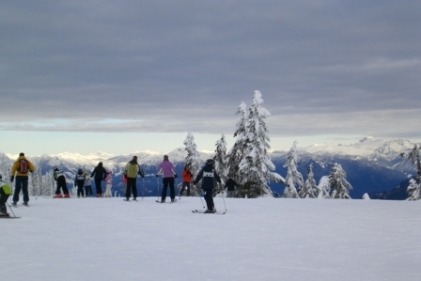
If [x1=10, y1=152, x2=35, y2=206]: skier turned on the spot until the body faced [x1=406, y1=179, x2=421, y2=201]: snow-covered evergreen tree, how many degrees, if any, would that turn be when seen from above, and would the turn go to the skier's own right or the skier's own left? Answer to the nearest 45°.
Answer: approximately 90° to the skier's own right

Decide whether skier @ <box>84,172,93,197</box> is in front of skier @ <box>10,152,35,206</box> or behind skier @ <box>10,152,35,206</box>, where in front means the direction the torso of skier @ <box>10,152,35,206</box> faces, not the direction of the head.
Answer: in front

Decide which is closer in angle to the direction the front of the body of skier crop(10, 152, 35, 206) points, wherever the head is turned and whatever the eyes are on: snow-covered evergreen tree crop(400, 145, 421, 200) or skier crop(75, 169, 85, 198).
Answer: the skier

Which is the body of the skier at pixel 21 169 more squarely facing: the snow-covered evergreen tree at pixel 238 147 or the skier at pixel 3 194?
the snow-covered evergreen tree

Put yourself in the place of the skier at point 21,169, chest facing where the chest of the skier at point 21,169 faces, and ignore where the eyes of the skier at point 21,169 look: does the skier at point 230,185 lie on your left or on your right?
on your right

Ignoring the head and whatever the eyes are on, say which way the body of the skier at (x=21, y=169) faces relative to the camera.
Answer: away from the camera

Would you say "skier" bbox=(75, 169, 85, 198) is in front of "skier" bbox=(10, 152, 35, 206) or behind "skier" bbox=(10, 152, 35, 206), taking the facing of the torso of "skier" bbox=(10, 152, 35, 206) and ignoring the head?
in front

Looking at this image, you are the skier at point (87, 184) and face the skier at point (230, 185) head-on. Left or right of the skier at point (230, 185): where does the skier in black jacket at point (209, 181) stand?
right

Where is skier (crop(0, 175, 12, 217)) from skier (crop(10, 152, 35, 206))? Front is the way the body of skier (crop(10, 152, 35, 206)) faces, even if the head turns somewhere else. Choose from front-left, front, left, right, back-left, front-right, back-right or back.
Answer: back

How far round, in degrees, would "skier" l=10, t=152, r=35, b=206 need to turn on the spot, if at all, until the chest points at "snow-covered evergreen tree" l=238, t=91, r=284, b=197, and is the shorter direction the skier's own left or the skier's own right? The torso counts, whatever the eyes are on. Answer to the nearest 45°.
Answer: approximately 45° to the skier's own right

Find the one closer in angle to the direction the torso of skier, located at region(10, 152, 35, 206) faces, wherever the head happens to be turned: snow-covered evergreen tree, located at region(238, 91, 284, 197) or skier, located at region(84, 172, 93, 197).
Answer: the skier

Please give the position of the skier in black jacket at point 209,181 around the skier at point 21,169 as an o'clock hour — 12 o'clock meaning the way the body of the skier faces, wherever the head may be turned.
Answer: The skier in black jacket is roughly at 4 o'clock from the skier.

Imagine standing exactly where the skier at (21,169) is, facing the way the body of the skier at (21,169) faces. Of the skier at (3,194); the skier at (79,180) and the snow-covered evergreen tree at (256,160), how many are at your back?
1
